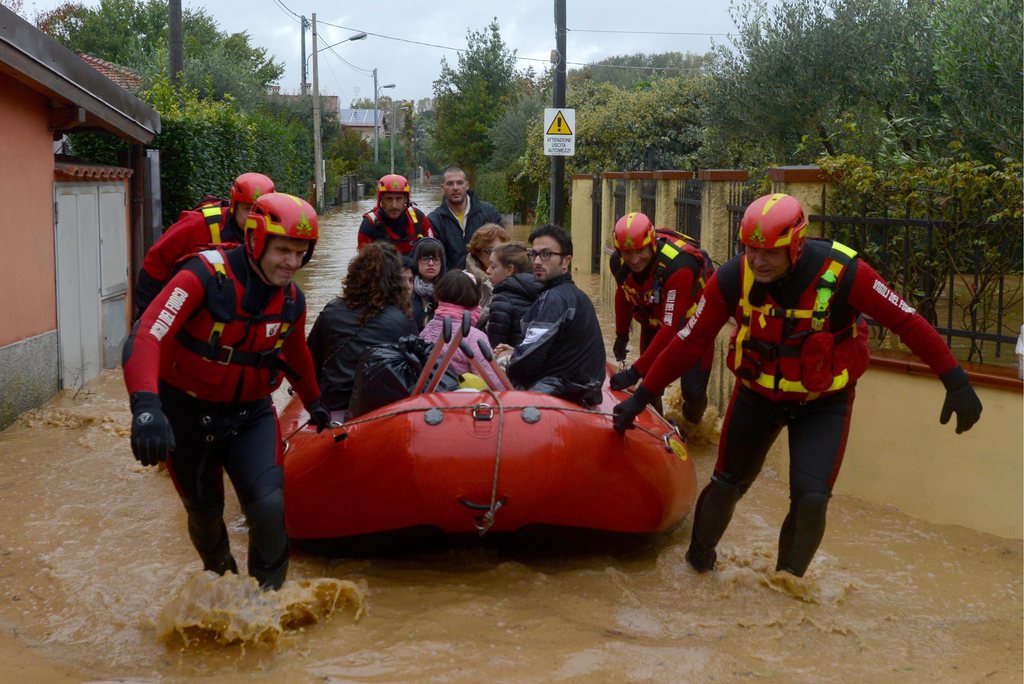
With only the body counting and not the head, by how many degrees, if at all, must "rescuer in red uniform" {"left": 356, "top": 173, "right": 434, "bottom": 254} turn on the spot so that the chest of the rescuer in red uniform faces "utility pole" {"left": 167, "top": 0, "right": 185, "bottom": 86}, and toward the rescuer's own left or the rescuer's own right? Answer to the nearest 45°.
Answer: approximately 180°

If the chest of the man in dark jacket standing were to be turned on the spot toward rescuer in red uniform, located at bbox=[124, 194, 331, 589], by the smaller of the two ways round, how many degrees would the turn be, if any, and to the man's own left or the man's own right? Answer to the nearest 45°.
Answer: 0° — they already face them

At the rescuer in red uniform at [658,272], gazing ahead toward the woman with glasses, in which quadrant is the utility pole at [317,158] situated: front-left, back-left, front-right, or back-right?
front-right

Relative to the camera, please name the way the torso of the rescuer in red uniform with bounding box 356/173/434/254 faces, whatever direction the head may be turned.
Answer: toward the camera

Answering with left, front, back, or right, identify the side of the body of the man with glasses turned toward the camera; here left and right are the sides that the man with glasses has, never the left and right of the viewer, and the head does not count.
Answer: left

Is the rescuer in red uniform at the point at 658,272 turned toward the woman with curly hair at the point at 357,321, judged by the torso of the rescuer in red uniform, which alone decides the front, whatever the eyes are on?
yes

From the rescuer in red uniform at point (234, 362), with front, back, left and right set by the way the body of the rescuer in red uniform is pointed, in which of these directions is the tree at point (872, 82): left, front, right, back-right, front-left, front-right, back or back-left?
left

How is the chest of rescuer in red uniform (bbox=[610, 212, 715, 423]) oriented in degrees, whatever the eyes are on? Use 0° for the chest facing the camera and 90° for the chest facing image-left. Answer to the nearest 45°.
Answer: approximately 45°

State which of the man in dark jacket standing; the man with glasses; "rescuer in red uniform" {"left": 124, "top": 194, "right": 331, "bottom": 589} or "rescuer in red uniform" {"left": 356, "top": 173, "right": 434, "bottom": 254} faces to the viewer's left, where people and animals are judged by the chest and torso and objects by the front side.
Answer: the man with glasses

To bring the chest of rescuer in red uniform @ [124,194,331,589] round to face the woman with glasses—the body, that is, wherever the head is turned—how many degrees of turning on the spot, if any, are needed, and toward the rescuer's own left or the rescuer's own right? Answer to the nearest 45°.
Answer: approximately 135° to the rescuer's own left

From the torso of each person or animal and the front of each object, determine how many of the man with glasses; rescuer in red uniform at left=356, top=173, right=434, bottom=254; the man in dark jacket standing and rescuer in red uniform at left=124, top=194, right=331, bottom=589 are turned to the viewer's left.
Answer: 1

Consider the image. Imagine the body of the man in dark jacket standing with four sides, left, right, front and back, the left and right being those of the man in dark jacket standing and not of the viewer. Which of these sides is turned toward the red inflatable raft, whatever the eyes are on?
front

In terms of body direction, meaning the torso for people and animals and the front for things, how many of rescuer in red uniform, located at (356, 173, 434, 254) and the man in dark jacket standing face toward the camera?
2
